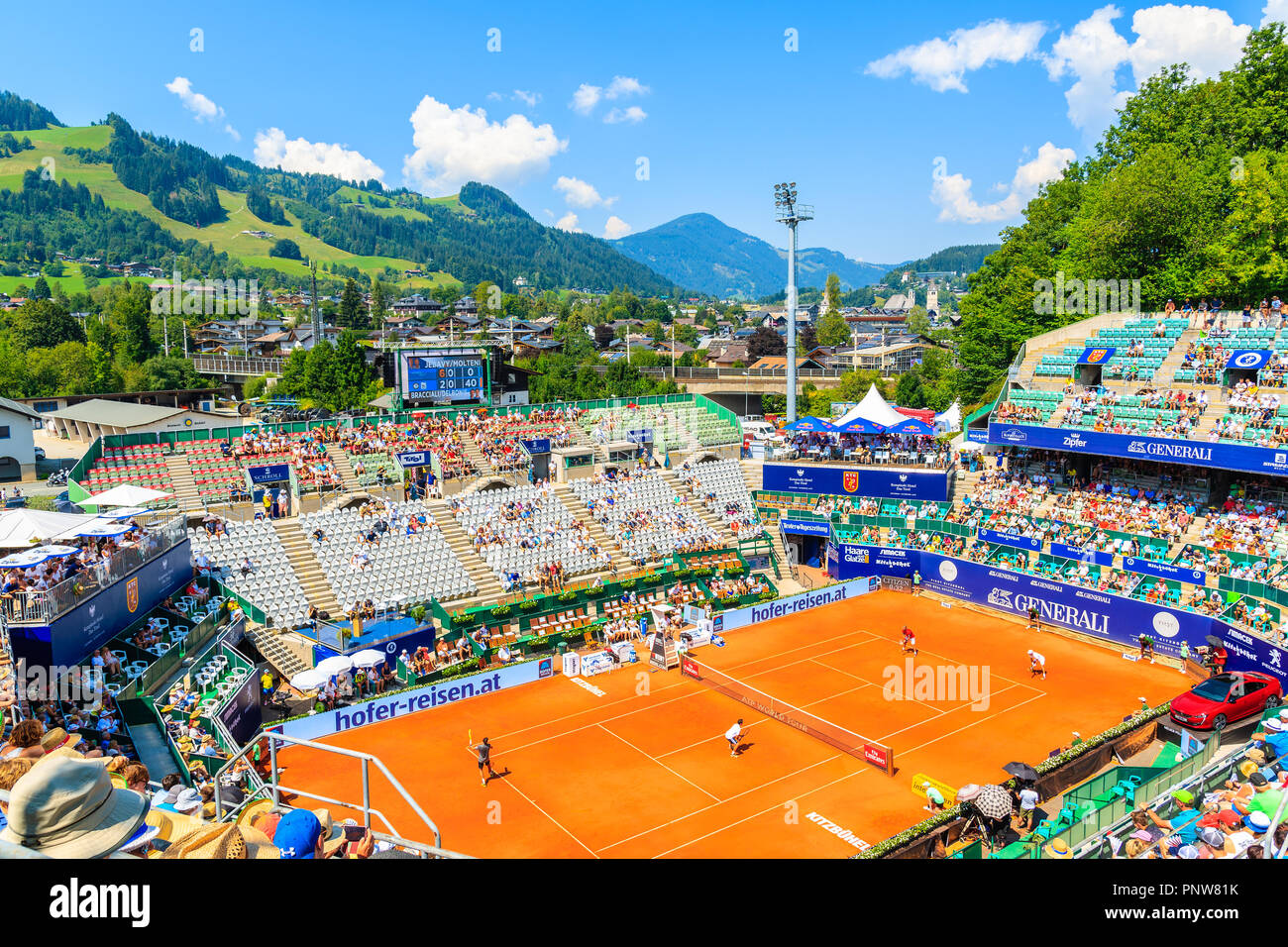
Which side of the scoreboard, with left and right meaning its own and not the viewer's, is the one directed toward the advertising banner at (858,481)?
left

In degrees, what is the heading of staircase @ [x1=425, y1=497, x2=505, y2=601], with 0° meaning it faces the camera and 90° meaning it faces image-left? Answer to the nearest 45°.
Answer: approximately 315°

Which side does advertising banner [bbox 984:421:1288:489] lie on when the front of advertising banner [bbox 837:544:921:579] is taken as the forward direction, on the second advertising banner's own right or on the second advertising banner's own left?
on the second advertising banner's own left

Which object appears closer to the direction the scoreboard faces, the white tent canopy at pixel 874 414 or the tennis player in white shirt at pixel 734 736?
the tennis player in white shirt

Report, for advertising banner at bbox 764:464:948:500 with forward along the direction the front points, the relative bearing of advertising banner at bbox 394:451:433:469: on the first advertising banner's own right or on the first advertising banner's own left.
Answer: on the first advertising banner's own right

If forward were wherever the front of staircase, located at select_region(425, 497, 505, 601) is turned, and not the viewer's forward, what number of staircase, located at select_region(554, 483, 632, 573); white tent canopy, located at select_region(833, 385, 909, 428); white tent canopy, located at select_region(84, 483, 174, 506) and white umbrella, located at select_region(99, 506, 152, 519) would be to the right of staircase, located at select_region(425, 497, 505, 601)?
2

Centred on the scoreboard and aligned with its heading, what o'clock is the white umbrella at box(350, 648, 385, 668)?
The white umbrella is roughly at 12 o'clock from the scoreboard.

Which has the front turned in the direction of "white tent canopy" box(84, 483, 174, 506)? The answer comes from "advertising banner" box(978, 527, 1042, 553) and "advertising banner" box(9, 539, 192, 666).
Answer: "advertising banner" box(978, 527, 1042, 553)

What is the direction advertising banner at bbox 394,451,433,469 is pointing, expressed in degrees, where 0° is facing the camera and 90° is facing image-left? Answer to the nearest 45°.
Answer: approximately 0°

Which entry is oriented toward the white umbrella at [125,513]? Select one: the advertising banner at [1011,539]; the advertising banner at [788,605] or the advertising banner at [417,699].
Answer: the advertising banner at [1011,539]

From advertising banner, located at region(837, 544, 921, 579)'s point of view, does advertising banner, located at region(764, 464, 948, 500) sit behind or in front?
behind

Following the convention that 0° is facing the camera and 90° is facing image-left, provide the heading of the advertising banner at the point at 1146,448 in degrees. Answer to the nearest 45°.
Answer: approximately 45°

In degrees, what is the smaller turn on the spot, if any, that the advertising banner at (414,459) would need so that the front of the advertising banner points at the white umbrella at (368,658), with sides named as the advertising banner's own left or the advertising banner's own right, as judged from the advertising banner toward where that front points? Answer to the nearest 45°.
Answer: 0° — it already faces it
